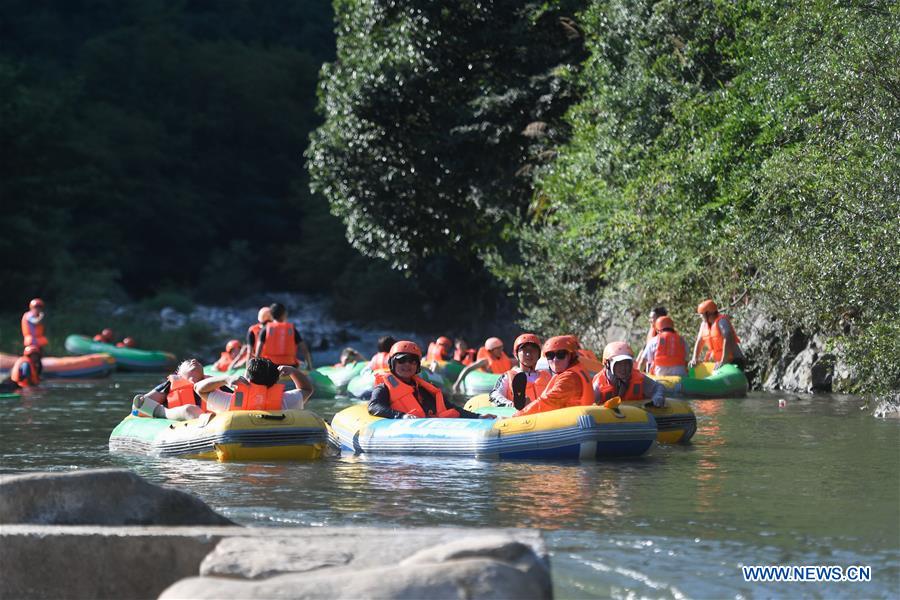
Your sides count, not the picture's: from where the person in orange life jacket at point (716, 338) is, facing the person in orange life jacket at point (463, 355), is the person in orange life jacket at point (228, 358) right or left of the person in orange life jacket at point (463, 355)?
left

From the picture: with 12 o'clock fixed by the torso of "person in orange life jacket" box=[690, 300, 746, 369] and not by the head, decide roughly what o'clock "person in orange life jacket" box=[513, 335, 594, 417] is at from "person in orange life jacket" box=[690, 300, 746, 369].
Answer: "person in orange life jacket" box=[513, 335, 594, 417] is roughly at 11 o'clock from "person in orange life jacket" box=[690, 300, 746, 369].

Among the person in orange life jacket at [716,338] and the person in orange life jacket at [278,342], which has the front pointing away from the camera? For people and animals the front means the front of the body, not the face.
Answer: the person in orange life jacket at [278,342]

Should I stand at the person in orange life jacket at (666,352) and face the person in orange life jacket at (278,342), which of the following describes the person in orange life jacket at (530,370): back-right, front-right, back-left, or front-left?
front-left

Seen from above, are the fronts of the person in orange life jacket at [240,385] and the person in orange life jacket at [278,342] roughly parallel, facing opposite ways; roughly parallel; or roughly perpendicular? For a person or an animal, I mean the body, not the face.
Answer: roughly parallel

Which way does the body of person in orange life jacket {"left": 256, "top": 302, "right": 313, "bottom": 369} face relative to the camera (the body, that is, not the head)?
away from the camera

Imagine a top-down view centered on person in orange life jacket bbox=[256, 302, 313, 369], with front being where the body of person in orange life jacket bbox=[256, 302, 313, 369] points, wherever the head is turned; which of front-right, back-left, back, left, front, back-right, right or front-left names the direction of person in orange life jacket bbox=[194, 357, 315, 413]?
back

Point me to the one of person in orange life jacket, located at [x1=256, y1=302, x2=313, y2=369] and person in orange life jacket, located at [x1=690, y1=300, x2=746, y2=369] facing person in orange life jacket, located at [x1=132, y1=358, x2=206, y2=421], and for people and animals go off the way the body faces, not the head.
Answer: person in orange life jacket, located at [x1=690, y1=300, x2=746, y2=369]

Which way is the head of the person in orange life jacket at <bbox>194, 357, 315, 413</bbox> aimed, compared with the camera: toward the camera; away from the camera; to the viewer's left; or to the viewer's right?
away from the camera

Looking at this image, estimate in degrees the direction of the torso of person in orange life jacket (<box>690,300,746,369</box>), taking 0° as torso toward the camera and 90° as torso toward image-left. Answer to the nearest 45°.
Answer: approximately 45°

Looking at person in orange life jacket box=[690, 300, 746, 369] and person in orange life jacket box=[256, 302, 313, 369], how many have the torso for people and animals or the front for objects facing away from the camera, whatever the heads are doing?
1

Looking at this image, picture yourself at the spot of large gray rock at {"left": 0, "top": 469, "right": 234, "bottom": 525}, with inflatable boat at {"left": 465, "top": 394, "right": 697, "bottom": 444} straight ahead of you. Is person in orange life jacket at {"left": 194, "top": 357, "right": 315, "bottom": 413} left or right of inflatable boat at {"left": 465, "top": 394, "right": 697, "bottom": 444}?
left

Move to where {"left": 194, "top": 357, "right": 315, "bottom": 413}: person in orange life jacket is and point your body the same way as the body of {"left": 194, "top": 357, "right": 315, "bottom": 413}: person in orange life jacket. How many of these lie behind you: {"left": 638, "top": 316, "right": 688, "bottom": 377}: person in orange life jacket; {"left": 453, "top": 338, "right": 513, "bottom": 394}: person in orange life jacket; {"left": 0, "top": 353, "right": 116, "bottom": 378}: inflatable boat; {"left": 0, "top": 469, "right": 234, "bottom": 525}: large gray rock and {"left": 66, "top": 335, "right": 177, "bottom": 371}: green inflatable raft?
1

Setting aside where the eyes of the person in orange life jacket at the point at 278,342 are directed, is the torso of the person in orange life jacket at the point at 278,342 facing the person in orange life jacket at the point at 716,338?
no

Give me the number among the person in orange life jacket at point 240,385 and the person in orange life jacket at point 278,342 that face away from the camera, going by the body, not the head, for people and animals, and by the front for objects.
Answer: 2

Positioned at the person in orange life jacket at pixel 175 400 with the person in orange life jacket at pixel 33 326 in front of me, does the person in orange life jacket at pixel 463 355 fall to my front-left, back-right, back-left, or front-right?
front-right

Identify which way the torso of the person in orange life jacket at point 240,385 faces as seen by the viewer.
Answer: away from the camera
